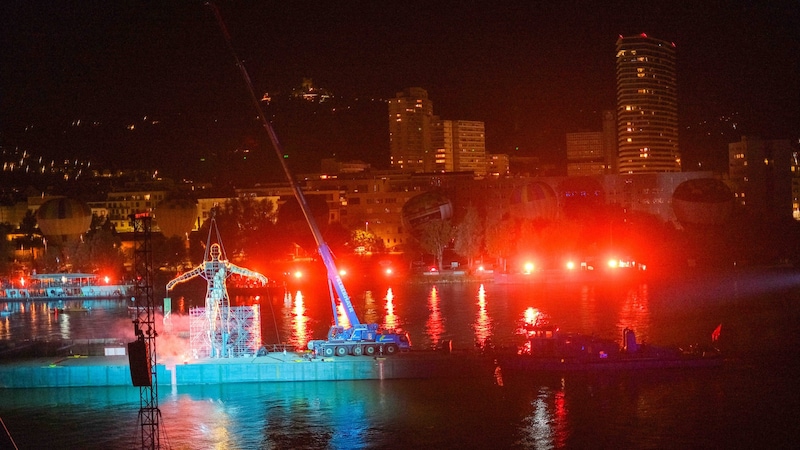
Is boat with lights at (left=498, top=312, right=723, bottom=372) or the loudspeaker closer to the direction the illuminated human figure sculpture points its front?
the loudspeaker

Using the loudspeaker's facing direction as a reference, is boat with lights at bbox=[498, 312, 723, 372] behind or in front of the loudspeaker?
behind

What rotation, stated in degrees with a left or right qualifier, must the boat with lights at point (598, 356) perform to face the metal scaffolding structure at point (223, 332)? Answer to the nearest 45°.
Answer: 0° — it already faces it

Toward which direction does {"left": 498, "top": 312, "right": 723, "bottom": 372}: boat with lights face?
to the viewer's left
